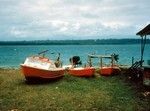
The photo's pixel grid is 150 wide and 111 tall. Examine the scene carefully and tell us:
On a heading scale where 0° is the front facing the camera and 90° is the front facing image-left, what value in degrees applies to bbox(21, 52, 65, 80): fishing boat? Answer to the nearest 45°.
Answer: approximately 90°
